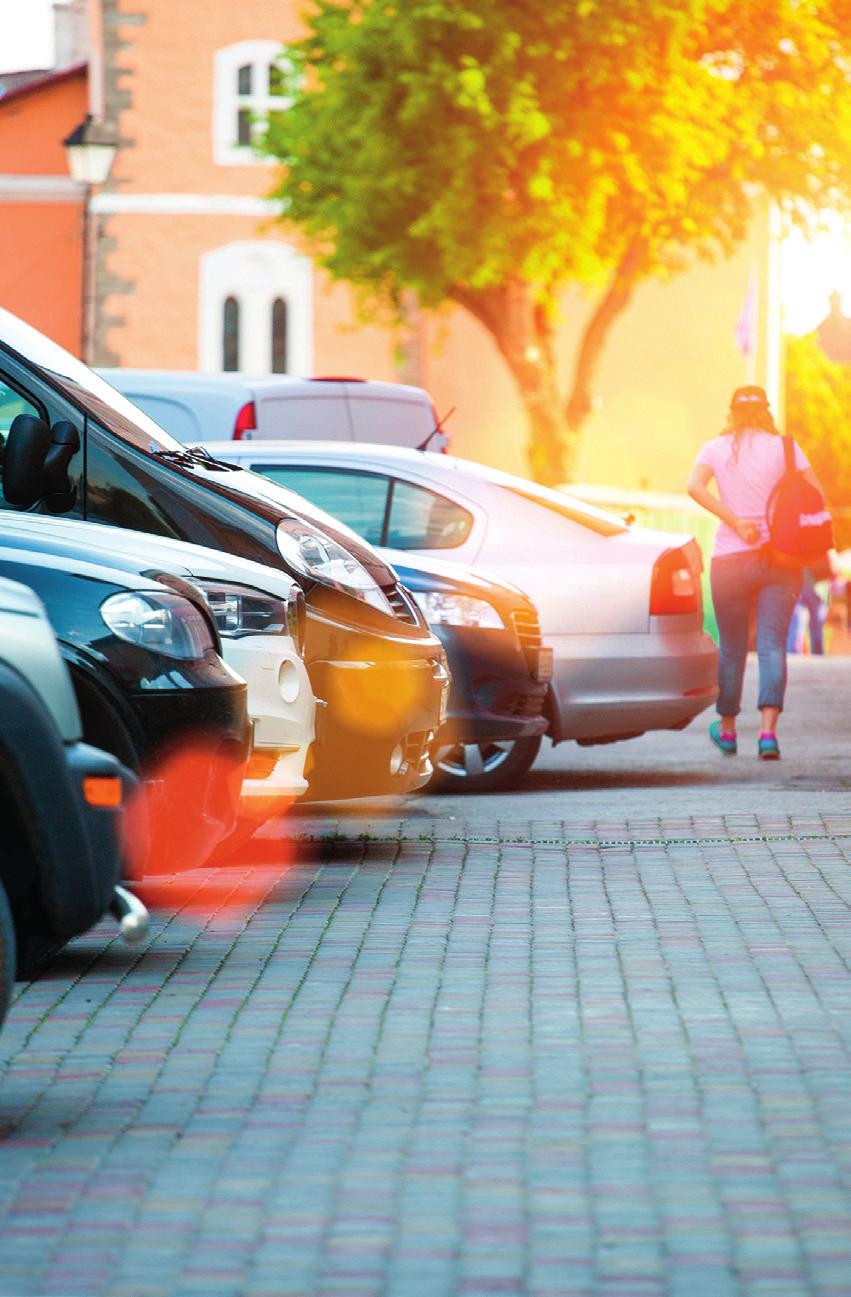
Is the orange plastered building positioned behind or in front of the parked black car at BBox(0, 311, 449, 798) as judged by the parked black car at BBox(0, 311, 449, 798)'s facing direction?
behind

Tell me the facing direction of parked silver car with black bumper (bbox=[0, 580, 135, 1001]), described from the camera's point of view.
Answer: facing to the right of the viewer

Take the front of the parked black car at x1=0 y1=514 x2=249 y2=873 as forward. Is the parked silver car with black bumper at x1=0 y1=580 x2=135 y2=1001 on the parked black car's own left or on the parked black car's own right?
on the parked black car's own right

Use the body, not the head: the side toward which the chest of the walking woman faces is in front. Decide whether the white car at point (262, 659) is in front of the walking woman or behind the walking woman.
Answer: behind

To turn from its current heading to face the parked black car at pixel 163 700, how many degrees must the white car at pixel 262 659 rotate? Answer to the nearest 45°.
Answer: approximately 45° to its right

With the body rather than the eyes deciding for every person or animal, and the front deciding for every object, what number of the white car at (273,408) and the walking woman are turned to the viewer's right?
0

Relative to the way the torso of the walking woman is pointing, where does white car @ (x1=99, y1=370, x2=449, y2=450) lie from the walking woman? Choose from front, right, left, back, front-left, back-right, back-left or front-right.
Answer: front-left

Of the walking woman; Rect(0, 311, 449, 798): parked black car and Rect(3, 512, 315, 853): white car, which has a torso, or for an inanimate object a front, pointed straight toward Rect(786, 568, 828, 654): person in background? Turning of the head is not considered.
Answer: the walking woman

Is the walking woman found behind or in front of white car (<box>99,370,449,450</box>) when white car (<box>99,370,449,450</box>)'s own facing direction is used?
behind

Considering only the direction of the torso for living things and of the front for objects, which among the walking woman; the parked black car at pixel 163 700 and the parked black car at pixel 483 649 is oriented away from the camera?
the walking woman

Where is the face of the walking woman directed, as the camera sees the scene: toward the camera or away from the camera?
away from the camera

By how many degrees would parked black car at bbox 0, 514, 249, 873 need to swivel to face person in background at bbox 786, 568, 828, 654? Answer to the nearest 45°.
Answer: approximately 135° to its left

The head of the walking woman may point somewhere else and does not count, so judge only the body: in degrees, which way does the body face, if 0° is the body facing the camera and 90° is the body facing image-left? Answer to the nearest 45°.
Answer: approximately 180°
